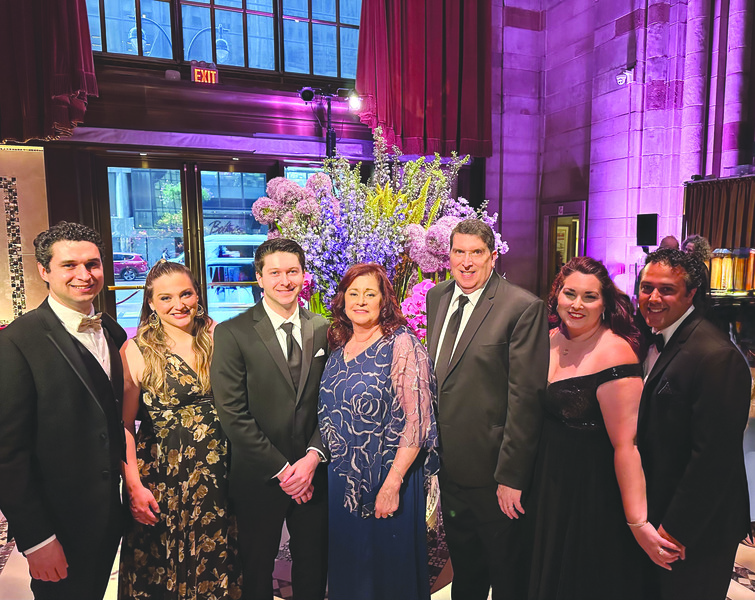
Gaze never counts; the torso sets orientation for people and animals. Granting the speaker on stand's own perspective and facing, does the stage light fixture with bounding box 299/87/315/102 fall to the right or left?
on its right

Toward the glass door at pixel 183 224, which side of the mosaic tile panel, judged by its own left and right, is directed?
left

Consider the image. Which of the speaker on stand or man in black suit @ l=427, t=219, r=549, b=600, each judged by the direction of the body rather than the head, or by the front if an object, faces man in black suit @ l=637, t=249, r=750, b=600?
the speaker on stand

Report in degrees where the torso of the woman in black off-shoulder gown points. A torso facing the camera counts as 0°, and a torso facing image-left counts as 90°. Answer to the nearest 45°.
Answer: approximately 45°

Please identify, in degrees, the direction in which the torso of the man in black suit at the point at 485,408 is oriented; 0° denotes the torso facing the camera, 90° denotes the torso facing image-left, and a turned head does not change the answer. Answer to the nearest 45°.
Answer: approximately 45°

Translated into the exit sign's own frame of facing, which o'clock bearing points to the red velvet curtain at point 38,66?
The red velvet curtain is roughly at 2 o'clock from the exit sign.
